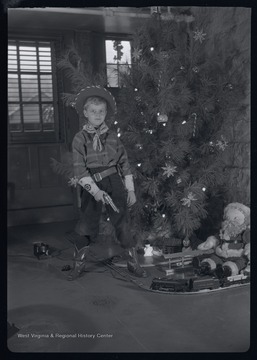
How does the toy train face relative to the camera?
to the viewer's left

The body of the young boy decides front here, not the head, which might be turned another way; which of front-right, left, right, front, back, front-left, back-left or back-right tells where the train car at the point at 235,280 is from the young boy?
left

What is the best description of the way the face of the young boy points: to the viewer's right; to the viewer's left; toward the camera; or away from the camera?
toward the camera

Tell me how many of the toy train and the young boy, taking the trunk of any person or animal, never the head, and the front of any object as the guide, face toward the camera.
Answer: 1

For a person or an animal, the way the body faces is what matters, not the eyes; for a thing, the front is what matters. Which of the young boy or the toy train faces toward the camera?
the young boy

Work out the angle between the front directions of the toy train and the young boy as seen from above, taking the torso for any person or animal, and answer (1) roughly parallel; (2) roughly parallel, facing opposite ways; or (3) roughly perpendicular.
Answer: roughly perpendicular

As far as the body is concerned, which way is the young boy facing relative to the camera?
toward the camera
